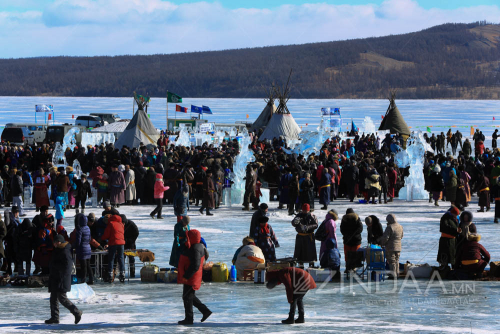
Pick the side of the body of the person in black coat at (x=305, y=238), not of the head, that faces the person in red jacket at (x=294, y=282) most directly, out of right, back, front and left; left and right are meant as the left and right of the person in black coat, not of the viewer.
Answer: front

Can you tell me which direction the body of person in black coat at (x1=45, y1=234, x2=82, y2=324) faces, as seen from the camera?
to the viewer's left

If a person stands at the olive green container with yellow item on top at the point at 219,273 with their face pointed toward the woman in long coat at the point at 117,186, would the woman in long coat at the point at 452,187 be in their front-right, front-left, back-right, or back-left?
front-right

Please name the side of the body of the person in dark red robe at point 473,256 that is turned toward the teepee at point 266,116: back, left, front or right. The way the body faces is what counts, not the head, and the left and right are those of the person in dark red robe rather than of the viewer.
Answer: front

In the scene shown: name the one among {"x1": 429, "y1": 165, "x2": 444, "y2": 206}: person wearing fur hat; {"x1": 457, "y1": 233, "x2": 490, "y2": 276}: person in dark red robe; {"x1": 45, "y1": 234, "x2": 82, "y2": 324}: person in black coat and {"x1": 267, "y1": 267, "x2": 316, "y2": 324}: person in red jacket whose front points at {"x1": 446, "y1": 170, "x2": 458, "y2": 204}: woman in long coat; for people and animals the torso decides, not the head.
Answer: {"x1": 457, "y1": 233, "x2": 490, "y2": 276}: person in dark red robe

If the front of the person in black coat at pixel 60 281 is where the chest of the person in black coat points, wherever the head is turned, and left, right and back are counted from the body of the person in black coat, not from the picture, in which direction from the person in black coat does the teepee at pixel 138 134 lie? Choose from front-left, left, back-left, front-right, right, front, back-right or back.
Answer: right

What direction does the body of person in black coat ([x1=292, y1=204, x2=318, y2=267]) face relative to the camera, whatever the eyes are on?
toward the camera

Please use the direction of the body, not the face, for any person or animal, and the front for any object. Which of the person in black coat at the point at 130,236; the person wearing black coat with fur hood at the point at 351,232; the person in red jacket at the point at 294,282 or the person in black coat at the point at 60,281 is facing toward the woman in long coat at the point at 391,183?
the person wearing black coat with fur hood

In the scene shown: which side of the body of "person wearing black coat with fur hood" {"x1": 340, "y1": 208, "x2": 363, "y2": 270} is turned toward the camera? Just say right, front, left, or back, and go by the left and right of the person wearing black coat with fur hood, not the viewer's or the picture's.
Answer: back

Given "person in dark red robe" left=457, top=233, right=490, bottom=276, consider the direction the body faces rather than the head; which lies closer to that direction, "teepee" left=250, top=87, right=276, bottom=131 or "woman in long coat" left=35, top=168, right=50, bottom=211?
the teepee

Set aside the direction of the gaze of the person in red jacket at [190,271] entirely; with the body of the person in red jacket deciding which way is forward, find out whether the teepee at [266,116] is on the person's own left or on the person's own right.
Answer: on the person's own right
